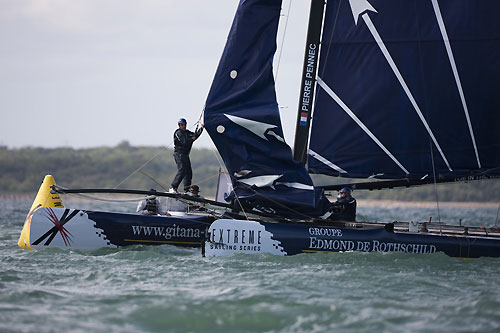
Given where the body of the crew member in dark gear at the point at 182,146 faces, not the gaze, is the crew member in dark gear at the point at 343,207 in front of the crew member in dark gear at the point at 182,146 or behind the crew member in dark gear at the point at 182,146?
in front

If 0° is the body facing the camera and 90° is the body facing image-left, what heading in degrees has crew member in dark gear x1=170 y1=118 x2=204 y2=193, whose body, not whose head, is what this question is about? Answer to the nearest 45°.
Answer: approximately 315°
